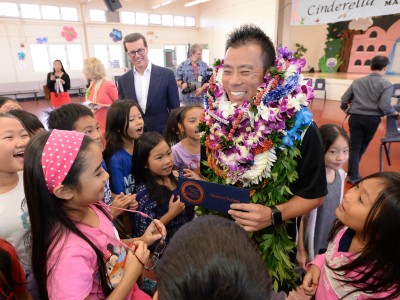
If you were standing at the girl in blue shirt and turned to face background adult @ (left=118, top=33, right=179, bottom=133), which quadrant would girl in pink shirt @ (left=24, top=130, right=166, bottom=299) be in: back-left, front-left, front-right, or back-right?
back-left

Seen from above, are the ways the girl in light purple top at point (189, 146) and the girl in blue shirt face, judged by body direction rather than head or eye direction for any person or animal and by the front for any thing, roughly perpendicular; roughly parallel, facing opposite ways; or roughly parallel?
roughly parallel

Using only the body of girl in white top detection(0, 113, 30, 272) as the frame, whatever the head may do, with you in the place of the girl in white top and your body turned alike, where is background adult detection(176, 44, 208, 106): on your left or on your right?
on your left

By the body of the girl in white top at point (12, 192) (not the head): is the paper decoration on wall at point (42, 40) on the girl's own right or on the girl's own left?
on the girl's own left

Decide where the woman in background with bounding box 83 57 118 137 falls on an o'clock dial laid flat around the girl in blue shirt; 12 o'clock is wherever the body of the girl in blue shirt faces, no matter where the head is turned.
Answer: The woman in background is roughly at 7 o'clock from the girl in blue shirt.

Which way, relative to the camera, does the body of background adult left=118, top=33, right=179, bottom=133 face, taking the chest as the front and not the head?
toward the camera

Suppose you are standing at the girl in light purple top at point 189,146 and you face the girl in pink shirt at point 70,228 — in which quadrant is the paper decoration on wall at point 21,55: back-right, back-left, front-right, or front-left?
back-right

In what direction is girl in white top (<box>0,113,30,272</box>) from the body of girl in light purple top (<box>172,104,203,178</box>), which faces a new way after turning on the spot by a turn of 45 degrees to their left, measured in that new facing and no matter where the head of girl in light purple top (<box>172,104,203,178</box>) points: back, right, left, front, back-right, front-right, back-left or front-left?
back-right

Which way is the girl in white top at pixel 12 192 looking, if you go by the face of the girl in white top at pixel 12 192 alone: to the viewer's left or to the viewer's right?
to the viewer's right

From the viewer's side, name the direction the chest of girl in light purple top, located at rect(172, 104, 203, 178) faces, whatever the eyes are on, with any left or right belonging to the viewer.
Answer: facing the viewer and to the right of the viewer

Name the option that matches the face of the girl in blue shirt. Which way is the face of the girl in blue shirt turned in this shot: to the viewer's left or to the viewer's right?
to the viewer's right

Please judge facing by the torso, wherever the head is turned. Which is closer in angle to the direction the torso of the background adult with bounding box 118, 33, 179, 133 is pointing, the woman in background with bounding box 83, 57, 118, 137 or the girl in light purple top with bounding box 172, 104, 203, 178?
the girl in light purple top
